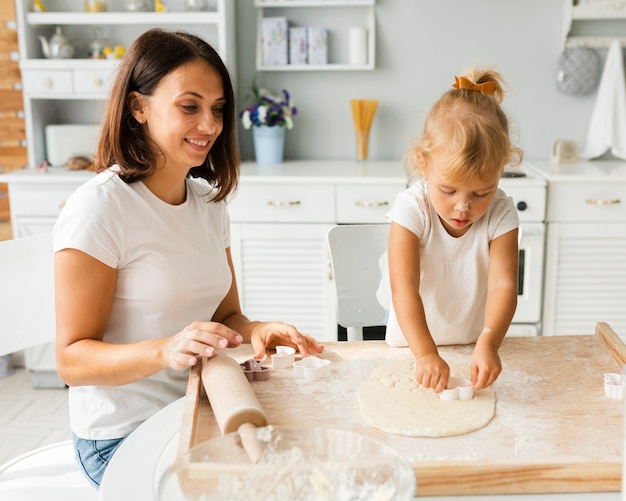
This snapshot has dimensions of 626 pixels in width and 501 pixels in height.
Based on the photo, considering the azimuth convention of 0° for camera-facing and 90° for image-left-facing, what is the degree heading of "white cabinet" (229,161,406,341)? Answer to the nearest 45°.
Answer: approximately 0°

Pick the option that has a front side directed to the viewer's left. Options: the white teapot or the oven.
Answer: the white teapot

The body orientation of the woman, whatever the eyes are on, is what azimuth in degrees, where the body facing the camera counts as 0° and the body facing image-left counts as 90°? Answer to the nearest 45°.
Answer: approximately 315°

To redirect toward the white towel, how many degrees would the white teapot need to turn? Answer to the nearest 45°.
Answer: approximately 180°

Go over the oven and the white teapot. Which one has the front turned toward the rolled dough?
the oven

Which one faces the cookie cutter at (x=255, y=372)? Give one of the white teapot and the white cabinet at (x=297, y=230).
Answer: the white cabinet

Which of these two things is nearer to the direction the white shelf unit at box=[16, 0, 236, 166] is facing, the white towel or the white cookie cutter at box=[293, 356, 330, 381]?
the white cookie cutter

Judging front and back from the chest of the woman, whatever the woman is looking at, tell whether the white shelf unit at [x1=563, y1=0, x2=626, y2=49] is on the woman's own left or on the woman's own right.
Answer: on the woman's own left

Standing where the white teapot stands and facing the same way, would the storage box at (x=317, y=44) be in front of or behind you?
behind
